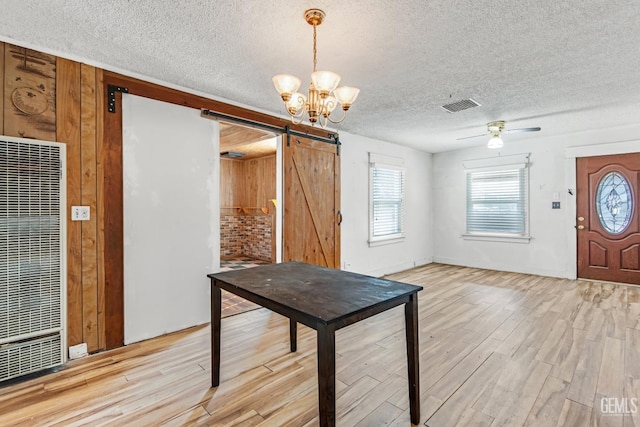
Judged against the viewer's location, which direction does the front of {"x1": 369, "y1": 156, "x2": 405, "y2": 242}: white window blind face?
facing the viewer and to the right of the viewer

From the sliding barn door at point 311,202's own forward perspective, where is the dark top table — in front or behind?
in front

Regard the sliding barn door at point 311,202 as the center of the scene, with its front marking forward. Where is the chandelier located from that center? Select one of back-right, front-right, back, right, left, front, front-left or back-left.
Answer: front-right

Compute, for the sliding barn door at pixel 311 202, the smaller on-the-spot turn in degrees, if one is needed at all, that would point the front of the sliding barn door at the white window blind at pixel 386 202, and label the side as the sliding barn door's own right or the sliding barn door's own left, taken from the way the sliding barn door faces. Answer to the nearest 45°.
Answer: approximately 90° to the sliding barn door's own left

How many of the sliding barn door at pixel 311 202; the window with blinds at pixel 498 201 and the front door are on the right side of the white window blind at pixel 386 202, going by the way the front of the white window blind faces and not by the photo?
1

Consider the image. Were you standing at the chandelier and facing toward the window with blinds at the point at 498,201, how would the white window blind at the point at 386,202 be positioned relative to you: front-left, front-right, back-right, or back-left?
front-left

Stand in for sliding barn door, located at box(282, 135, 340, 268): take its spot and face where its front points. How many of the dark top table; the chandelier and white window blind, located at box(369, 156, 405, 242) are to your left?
1

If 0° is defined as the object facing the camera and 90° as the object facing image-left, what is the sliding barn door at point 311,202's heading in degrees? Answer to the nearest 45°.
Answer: approximately 315°

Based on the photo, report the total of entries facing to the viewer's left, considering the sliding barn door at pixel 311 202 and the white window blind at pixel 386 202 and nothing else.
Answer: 0

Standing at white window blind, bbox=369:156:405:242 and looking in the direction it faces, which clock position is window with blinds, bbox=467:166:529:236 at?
The window with blinds is roughly at 10 o'clock from the white window blind.

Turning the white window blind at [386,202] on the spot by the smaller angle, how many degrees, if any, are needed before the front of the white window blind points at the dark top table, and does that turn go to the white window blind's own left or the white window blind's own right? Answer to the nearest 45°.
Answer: approximately 45° to the white window blind's own right

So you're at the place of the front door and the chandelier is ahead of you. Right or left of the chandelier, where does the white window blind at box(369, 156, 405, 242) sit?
right

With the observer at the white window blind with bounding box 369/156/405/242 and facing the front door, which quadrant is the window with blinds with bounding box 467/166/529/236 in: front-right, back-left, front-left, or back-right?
front-left

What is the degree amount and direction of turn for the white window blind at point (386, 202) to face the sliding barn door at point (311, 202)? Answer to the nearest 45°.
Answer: approximately 90° to its right
